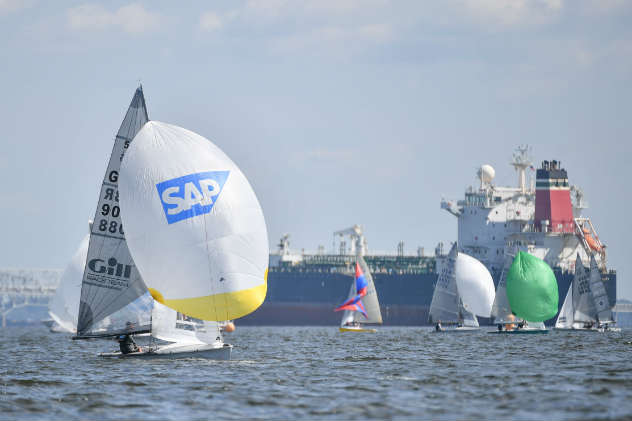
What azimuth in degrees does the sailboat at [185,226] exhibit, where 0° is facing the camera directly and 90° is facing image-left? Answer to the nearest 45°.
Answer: approximately 315°
